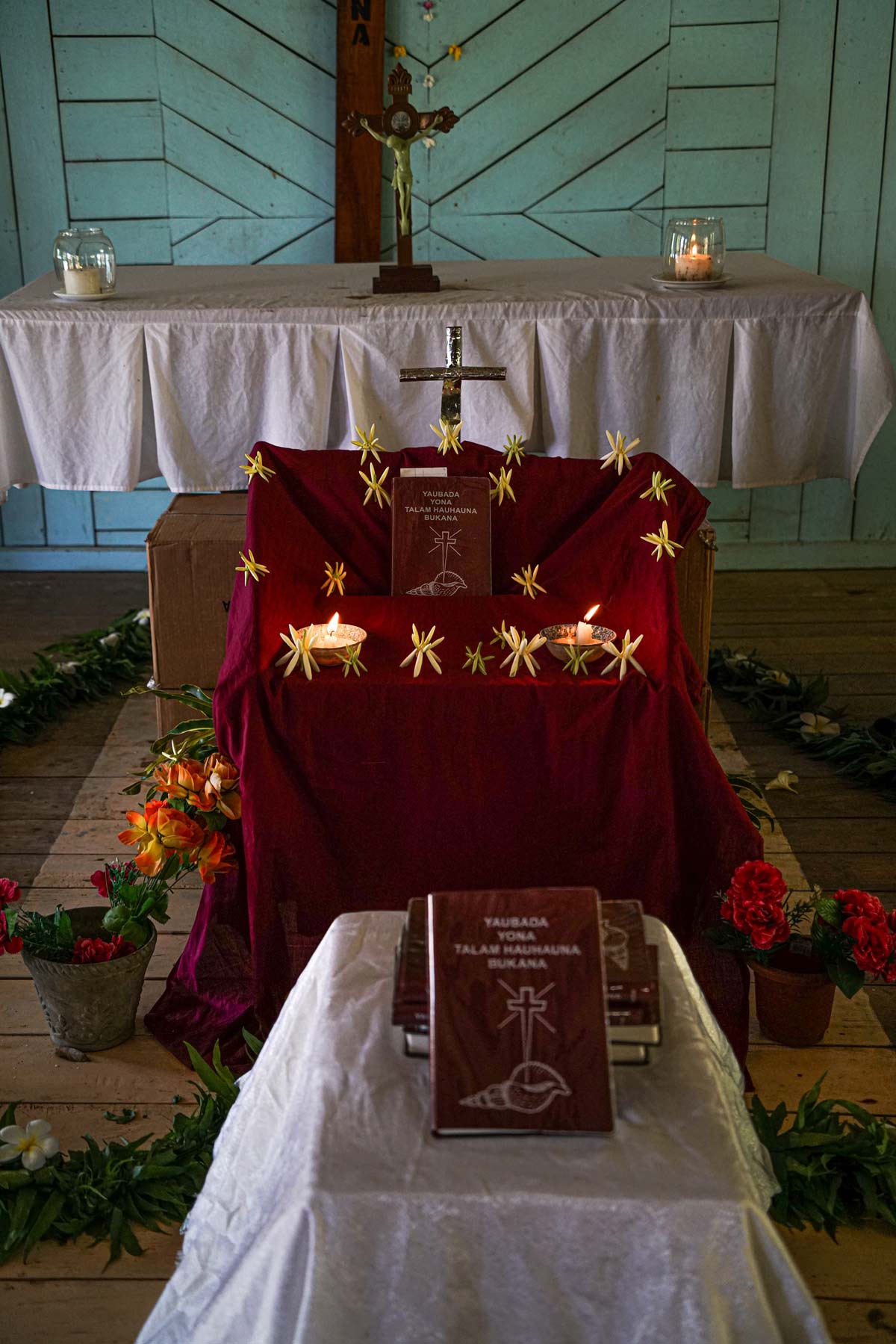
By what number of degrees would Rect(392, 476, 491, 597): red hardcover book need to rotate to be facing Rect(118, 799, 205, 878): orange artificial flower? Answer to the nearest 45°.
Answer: approximately 45° to its right

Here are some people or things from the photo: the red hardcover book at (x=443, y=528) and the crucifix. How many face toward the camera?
2

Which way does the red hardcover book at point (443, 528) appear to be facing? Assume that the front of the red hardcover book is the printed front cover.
toward the camera

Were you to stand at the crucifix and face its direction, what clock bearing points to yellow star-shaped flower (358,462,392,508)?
The yellow star-shaped flower is roughly at 12 o'clock from the crucifix.

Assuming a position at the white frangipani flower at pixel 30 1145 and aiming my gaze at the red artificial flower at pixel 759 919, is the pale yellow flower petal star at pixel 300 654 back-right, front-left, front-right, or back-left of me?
front-left

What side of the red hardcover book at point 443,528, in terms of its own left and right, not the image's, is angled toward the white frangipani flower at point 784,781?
left

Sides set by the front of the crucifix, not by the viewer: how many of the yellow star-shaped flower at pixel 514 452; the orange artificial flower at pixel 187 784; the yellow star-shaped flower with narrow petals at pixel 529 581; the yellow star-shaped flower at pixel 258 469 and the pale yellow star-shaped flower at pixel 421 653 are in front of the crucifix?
5

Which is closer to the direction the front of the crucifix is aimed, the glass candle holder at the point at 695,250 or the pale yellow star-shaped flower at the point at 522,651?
the pale yellow star-shaped flower

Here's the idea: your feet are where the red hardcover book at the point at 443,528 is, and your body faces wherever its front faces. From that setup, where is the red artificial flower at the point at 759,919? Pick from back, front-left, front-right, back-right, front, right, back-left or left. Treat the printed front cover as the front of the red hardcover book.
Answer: front-left

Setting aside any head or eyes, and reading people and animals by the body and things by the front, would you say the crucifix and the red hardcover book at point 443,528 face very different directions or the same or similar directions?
same or similar directions

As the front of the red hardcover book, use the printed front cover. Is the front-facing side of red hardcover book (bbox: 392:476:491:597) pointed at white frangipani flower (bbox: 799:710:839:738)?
no

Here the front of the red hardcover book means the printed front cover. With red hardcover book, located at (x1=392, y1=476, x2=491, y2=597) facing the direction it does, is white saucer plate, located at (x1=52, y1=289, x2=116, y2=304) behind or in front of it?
behind
